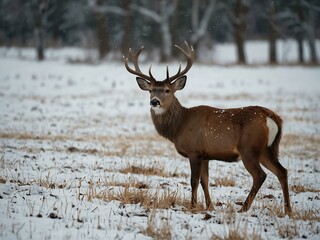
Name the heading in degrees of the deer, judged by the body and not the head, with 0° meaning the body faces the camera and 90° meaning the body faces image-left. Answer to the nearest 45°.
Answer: approximately 90°

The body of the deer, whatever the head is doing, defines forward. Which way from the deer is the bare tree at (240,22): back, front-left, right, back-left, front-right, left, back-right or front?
right

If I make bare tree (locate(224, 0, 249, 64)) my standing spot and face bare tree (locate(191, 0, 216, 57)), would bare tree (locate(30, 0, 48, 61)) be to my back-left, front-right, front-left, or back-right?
front-left

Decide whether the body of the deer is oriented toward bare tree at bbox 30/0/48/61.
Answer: no

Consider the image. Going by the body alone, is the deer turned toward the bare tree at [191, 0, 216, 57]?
no

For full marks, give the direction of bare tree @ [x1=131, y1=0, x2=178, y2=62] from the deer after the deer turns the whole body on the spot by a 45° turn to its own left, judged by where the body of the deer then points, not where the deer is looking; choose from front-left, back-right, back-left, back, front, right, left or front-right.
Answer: back-right
